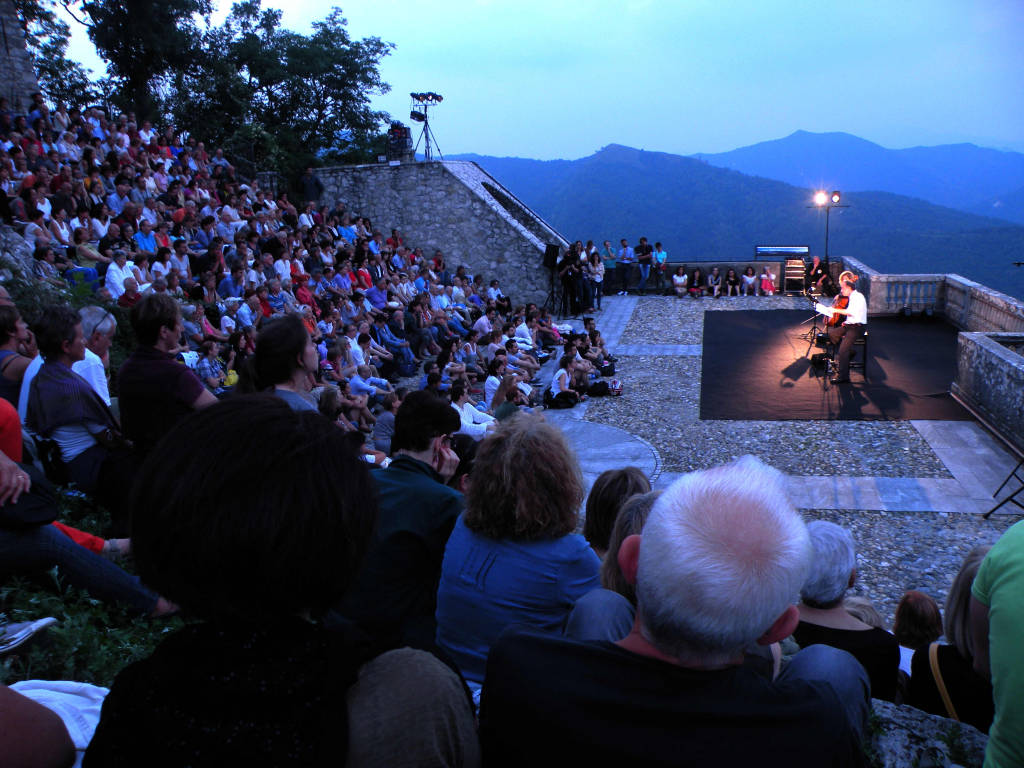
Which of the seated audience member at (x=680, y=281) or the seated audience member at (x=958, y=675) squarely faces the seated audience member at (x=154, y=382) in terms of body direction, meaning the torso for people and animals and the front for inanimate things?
the seated audience member at (x=680, y=281)

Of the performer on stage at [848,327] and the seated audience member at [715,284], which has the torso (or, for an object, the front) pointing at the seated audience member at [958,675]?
the seated audience member at [715,284]

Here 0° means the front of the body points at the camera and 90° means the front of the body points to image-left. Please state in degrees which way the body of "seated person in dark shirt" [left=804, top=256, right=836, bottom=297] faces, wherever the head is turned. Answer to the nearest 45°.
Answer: approximately 45°

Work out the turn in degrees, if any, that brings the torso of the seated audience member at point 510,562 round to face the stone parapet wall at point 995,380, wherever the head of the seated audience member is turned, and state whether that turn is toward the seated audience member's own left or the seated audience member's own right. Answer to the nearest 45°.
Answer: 0° — they already face it

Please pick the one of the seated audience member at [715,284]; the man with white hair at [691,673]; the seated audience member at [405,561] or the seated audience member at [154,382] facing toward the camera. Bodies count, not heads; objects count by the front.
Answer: the seated audience member at [715,284]

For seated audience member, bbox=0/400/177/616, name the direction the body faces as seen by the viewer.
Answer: to the viewer's right

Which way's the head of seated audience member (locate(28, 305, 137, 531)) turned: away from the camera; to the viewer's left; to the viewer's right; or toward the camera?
to the viewer's right

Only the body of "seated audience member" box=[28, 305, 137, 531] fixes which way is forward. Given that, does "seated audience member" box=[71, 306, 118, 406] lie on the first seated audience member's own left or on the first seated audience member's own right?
on the first seated audience member's own left

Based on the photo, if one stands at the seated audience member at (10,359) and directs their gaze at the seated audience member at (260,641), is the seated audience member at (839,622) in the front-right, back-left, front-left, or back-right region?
front-left

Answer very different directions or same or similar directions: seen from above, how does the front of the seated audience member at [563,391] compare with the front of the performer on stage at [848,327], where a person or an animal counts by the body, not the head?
very different directions

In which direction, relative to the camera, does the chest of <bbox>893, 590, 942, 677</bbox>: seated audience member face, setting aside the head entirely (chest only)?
away from the camera

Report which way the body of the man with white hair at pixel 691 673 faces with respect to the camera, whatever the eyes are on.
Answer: away from the camera

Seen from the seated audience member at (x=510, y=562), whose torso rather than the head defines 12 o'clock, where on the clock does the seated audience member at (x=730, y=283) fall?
the seated audience member at (x=730, y=283) is roughly at 11 o'clock from the seated audience member at (x=510, y=562).

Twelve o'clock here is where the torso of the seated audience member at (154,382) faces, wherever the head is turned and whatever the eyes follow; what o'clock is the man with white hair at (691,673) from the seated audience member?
The man with white hair is roughly at 4 o'clock from the seated audience member.

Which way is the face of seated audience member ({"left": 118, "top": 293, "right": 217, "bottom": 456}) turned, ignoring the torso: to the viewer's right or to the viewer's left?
to the viewer's right

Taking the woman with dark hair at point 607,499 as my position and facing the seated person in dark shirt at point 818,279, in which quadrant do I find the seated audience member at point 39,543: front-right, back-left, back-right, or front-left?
back-left
